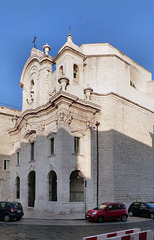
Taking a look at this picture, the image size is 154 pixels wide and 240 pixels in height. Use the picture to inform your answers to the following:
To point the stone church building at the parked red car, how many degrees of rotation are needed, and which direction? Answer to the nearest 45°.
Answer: approximately 45° to its left

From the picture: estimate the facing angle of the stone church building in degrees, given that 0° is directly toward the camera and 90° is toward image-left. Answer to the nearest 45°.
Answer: approximately 45°
